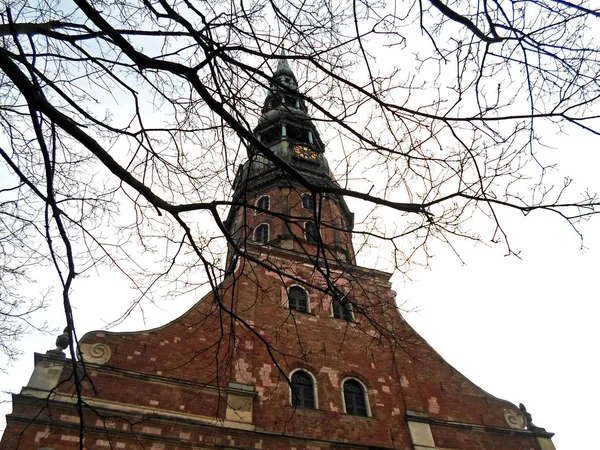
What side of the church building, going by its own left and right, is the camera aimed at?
front
